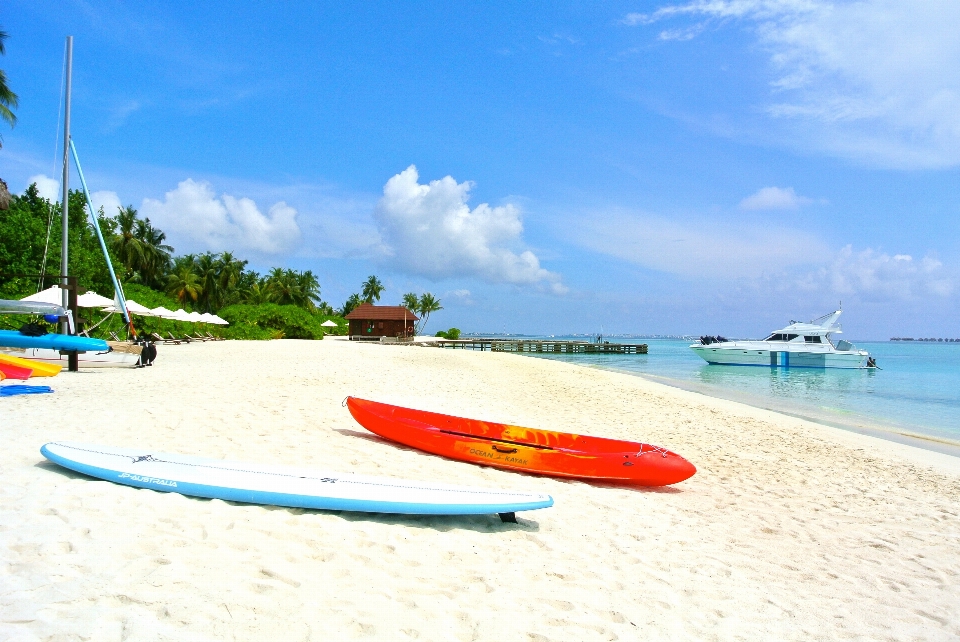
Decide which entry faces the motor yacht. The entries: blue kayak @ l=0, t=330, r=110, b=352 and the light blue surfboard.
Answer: the blue kayak

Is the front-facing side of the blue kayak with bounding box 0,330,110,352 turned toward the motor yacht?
yes

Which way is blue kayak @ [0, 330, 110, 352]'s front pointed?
to the viewer's right

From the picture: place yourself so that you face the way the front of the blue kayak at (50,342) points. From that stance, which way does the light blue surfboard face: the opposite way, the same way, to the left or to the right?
the opposite way

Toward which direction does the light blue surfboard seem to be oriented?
to the viewer's left

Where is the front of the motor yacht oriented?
to the viewer's left

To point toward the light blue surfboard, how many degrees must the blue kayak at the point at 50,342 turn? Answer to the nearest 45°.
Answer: approximately 90° to its right

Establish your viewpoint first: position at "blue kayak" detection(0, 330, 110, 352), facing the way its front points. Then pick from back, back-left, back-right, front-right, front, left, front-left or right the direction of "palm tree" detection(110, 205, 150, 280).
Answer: left

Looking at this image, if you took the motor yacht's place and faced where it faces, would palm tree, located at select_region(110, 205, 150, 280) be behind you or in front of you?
in front

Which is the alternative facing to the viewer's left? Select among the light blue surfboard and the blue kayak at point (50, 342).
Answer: the light blue surfboard

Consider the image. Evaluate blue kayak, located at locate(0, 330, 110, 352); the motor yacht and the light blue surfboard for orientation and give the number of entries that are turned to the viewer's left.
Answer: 2

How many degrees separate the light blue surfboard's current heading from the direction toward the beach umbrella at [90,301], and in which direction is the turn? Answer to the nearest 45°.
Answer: approximately 90° to its right
